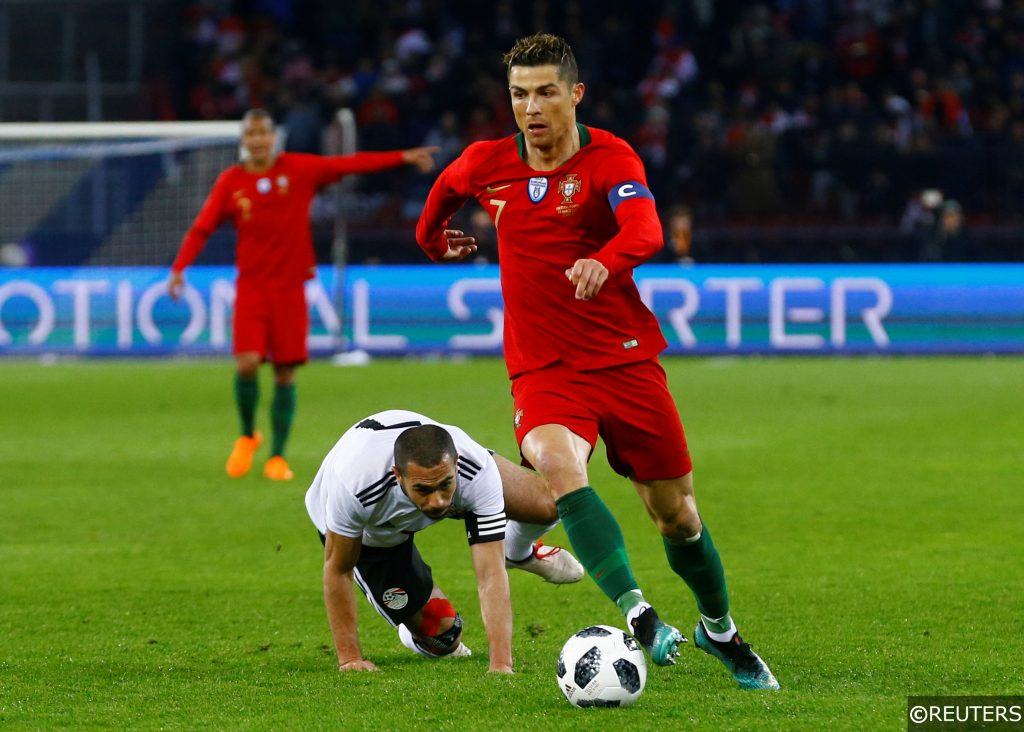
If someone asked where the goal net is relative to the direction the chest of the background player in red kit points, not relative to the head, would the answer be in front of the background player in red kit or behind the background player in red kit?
behind

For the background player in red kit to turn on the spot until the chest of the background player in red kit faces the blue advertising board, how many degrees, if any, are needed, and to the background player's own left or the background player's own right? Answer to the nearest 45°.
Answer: approximately 180°

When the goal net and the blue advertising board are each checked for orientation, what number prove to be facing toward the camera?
2

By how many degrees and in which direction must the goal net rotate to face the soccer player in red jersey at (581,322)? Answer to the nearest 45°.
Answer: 0° — it already faces them

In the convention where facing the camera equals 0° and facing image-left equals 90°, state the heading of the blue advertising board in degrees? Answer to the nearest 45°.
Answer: approximately 0°
